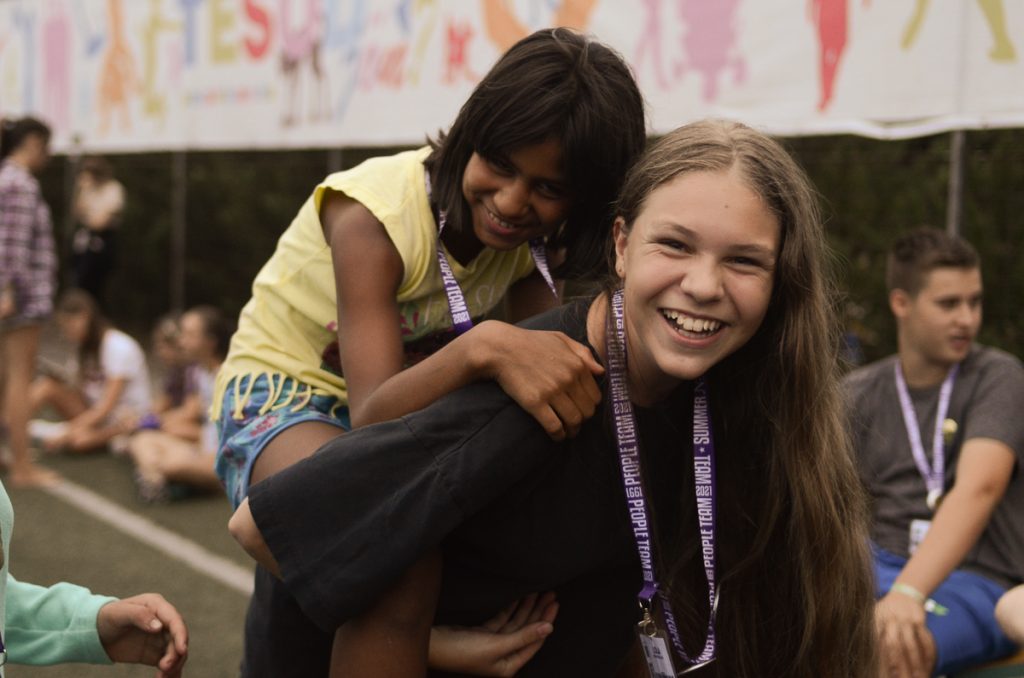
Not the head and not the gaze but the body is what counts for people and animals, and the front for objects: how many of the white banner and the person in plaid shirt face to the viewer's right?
1

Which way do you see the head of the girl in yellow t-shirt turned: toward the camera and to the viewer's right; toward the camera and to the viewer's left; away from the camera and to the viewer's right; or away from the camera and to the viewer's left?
toward the camera and to the viewer's right

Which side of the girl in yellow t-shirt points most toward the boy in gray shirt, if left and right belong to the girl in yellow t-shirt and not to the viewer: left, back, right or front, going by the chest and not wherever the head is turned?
left

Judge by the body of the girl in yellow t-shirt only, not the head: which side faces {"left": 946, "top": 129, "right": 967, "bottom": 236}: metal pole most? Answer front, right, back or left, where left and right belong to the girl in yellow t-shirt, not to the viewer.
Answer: left

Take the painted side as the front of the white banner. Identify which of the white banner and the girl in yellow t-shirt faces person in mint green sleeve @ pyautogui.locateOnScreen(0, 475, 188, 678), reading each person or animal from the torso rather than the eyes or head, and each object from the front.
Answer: the white banner

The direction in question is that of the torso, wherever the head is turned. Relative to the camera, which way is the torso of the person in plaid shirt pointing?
to the viewer's right

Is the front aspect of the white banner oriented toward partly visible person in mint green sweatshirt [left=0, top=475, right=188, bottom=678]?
yes

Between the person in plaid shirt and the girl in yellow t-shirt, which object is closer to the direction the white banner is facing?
the girl in yellow t-shirt

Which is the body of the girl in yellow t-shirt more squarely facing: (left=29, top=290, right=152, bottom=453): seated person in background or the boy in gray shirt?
the boy in gray shirt

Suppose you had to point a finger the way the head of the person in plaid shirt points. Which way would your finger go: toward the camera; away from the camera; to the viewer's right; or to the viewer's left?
to the viewer's right

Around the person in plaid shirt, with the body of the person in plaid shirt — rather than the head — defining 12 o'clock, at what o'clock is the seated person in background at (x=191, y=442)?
The seated person in background is roughly at 1 o'clock from the person in plaid shirt.
